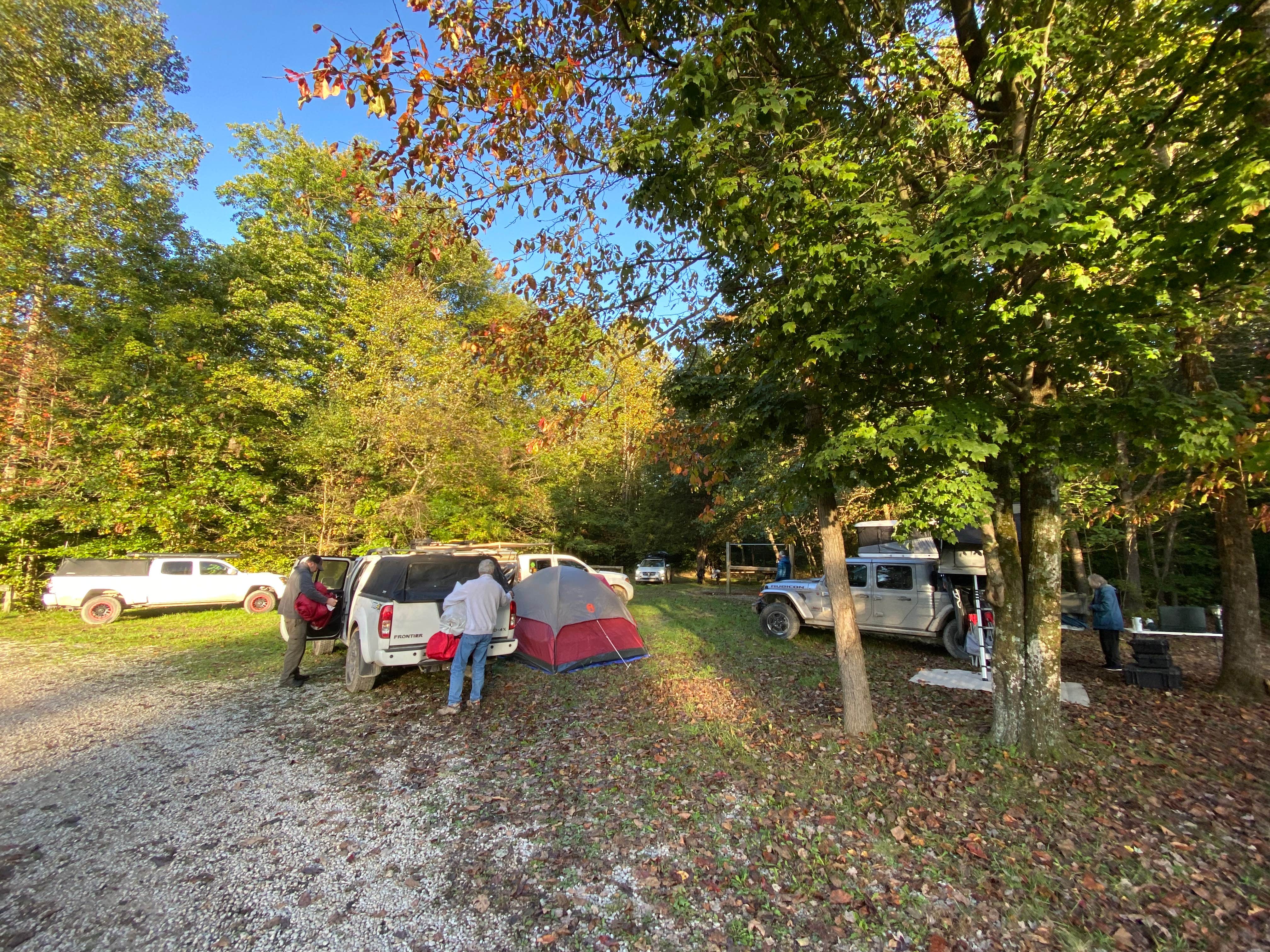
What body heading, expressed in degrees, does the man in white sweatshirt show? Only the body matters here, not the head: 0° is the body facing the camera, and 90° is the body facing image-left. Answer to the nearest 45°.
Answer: approximately 135°

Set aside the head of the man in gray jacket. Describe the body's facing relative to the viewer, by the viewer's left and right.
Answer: facing to the right of the viewer

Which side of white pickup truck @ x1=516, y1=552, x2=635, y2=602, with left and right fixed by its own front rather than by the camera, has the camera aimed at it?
right

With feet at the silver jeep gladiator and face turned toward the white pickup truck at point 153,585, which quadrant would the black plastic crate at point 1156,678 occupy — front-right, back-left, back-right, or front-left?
back-left

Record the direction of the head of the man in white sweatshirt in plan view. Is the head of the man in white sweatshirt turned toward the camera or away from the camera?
away from the camera

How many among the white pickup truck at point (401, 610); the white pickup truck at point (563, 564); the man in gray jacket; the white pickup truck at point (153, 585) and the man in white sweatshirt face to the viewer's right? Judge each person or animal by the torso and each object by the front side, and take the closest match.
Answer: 3

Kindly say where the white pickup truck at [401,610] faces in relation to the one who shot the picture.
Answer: facing away from the viewer and to the left of the viewer

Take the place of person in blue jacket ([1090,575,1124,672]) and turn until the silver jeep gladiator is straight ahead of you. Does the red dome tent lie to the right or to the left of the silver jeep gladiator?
left

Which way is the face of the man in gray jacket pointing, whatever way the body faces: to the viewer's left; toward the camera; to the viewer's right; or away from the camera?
to the viewer's right

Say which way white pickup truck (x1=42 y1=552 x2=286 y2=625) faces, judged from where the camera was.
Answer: facing to the right of the viewer

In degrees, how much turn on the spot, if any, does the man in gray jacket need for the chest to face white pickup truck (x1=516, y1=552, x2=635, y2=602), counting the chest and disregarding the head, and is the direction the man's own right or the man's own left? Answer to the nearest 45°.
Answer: approximately 45° to the man's own left

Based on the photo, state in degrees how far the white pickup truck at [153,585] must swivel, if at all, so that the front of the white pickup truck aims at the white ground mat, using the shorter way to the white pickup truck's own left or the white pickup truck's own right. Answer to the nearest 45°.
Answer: approximately 45° to the white pickup truck's own right

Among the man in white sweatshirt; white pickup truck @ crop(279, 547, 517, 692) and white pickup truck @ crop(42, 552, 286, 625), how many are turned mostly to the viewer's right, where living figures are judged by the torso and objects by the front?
1

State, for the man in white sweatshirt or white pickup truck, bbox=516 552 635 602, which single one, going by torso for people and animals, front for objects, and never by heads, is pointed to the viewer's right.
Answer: the white pickup truck

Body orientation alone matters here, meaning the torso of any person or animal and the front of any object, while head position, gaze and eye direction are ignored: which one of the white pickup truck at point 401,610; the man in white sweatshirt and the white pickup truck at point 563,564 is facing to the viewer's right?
the white pickup truck at point 563,564
